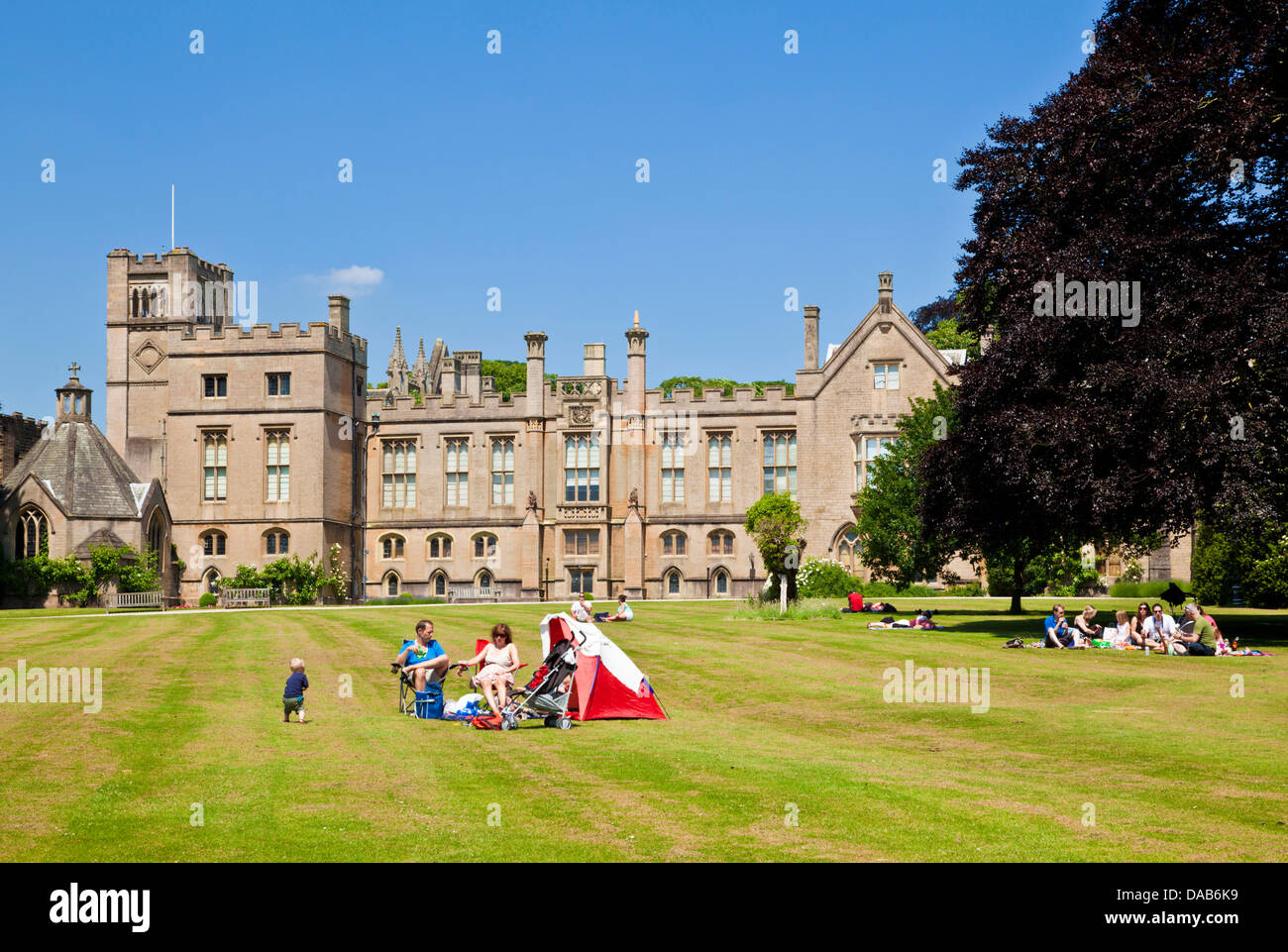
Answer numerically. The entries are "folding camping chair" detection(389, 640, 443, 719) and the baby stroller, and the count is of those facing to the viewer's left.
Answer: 1

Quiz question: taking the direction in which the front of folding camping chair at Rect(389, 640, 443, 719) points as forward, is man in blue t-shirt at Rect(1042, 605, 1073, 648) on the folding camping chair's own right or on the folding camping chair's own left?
on the folding camping chair's own left

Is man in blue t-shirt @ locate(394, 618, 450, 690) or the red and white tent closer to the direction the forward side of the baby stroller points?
the man in blue t-shirt

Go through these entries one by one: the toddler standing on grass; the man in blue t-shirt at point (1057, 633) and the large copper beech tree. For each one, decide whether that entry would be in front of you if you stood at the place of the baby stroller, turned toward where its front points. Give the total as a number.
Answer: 1

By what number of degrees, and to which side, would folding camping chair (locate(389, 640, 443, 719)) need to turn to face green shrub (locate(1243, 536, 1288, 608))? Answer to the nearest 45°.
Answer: approximately 90° to its left

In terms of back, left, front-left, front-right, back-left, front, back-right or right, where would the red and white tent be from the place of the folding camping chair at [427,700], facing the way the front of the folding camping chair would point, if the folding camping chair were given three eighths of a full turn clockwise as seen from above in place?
back

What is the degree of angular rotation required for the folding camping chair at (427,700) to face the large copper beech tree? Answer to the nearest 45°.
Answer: approximately 90° to its left

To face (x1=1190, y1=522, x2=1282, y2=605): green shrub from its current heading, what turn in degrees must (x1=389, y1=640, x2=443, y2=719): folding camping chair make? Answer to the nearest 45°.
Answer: approximately 90° to its left

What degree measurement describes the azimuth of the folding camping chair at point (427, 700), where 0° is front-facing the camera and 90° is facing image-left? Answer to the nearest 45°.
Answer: approximately 315°

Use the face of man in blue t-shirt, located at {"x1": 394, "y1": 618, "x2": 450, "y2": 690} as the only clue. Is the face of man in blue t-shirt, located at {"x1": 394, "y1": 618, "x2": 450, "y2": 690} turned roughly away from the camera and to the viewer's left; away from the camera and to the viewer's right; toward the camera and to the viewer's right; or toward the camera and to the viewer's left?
toward the camera and to the viewer's right

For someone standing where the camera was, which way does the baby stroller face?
facing to the left of the viewer
